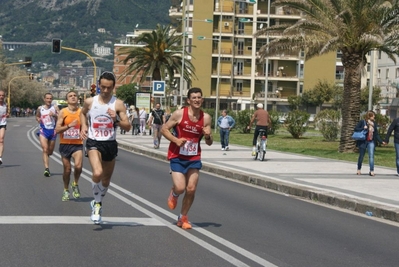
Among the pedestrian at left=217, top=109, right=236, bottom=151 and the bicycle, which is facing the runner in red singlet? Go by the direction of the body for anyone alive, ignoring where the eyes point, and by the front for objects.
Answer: the pedestrian

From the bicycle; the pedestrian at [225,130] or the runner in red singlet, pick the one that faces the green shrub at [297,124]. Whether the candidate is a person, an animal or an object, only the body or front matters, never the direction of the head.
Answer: the bicycle

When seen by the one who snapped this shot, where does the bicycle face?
facing away from the viewer

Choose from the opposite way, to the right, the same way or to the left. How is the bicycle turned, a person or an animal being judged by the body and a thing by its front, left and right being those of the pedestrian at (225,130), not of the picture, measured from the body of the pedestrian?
the opposite way

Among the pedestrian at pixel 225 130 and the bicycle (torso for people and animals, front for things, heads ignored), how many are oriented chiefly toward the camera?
1

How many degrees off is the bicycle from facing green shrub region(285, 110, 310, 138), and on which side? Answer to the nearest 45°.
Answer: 0° — it already faces it

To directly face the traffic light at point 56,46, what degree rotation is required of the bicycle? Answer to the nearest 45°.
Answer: approximately 45° to its left

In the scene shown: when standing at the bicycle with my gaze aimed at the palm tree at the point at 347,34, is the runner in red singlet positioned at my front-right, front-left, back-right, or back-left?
back-right

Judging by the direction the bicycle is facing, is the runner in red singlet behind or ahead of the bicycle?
behind
